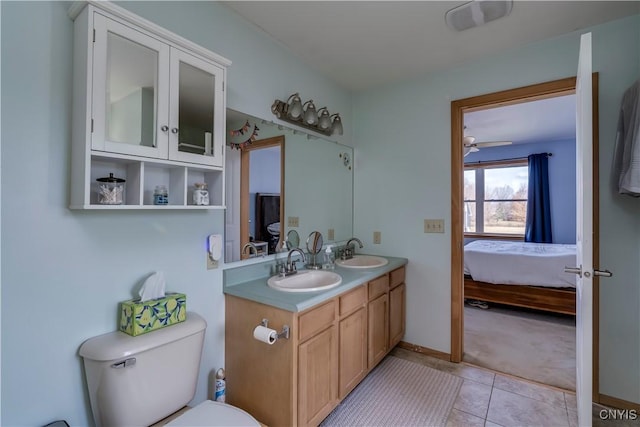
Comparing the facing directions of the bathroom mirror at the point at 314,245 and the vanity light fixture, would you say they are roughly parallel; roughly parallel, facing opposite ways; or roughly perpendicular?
roughly parallel

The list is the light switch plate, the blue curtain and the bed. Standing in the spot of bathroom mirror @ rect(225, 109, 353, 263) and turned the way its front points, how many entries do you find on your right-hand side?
0

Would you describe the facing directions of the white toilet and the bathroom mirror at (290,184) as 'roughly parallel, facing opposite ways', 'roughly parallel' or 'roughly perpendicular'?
roughly parallel

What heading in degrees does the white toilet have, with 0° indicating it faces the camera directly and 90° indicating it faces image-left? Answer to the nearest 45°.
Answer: approximately 315°

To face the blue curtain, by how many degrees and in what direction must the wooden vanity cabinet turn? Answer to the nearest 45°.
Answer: approximately 90° to its left

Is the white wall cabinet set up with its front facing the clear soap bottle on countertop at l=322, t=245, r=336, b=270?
no

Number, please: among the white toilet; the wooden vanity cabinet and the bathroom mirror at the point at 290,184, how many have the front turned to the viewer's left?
0

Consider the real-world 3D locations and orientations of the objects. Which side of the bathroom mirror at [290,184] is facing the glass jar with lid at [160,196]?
right

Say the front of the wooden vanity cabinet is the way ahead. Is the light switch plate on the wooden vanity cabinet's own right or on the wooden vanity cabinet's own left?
on the wooden vanity cabinet's own left

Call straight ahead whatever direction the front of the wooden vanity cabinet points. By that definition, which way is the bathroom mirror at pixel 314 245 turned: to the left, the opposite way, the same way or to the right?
the same way

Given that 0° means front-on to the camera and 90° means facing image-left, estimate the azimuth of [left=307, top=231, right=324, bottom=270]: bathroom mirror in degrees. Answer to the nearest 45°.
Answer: approximately 315°

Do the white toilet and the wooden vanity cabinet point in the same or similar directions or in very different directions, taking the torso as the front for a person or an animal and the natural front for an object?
same or similar directions

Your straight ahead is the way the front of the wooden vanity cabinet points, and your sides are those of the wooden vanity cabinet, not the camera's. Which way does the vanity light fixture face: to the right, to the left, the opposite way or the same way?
the same way

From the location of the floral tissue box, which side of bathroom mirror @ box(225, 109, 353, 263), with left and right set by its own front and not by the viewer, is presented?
right

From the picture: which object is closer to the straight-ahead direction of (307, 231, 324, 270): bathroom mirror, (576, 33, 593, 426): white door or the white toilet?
the white door

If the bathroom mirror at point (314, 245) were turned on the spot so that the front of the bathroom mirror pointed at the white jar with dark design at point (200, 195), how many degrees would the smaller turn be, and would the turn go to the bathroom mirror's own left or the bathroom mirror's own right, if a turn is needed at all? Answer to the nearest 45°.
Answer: approximately 90° to the bathroom mirror's own right

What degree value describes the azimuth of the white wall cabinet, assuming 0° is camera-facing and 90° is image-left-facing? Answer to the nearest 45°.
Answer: approximately 315°

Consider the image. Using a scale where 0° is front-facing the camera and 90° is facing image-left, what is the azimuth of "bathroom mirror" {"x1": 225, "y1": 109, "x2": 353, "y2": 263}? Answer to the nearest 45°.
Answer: approximately 315°

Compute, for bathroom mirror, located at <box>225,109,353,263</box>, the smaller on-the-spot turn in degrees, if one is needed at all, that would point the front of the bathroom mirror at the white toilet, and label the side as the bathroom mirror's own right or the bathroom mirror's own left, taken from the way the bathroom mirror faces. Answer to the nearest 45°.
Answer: approximately 90° to the bathroom mirror's own right
